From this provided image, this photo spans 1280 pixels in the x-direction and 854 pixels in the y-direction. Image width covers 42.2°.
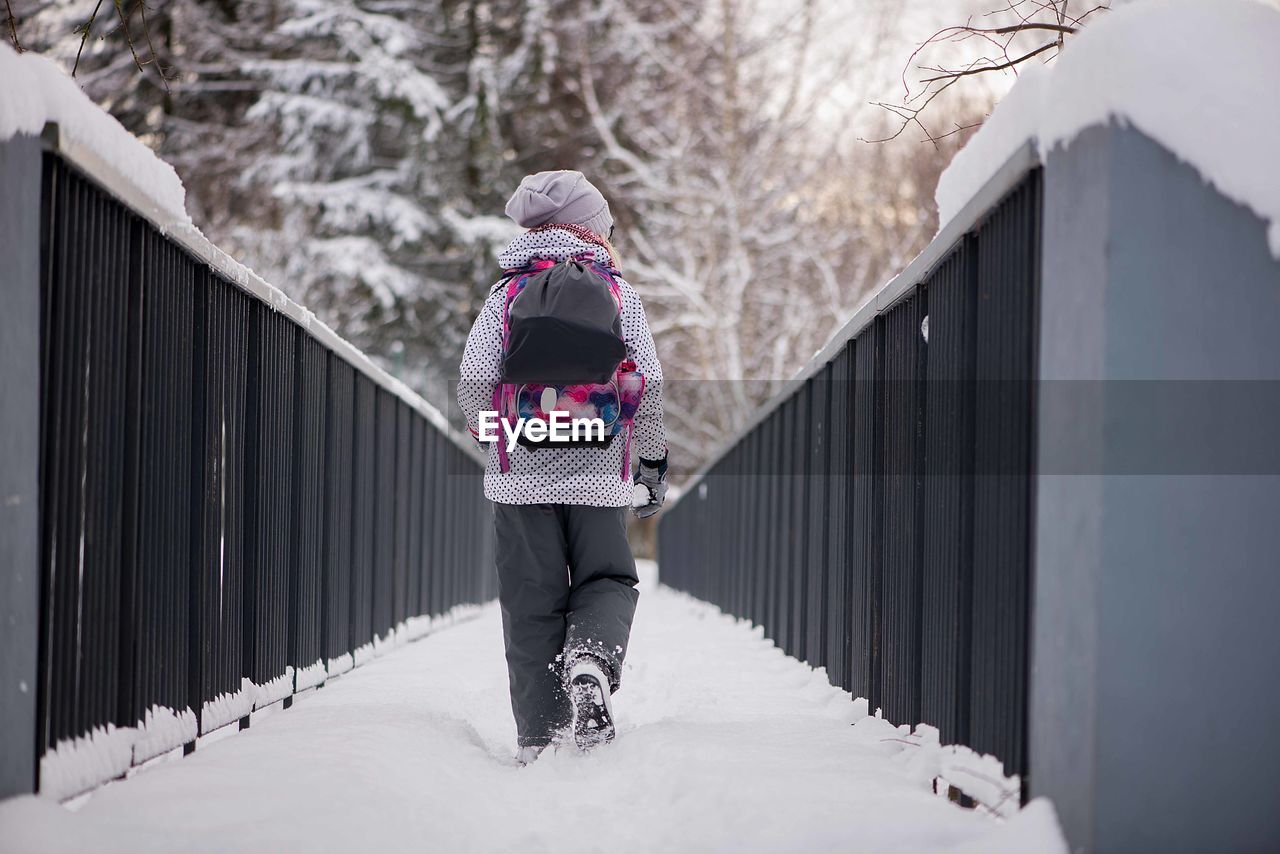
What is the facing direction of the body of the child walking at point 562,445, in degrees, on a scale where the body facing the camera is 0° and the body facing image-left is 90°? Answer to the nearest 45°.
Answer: approximately 180°

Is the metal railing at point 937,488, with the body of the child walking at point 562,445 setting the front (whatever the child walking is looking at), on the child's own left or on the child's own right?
on the child's own right

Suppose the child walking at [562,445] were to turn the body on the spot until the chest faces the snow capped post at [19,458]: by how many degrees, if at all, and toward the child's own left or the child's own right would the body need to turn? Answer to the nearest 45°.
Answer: approximately 135° to the child's own left

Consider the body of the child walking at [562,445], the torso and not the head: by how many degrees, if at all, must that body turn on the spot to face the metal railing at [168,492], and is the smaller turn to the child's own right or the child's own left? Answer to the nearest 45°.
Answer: approximately 135° to the child's own left
